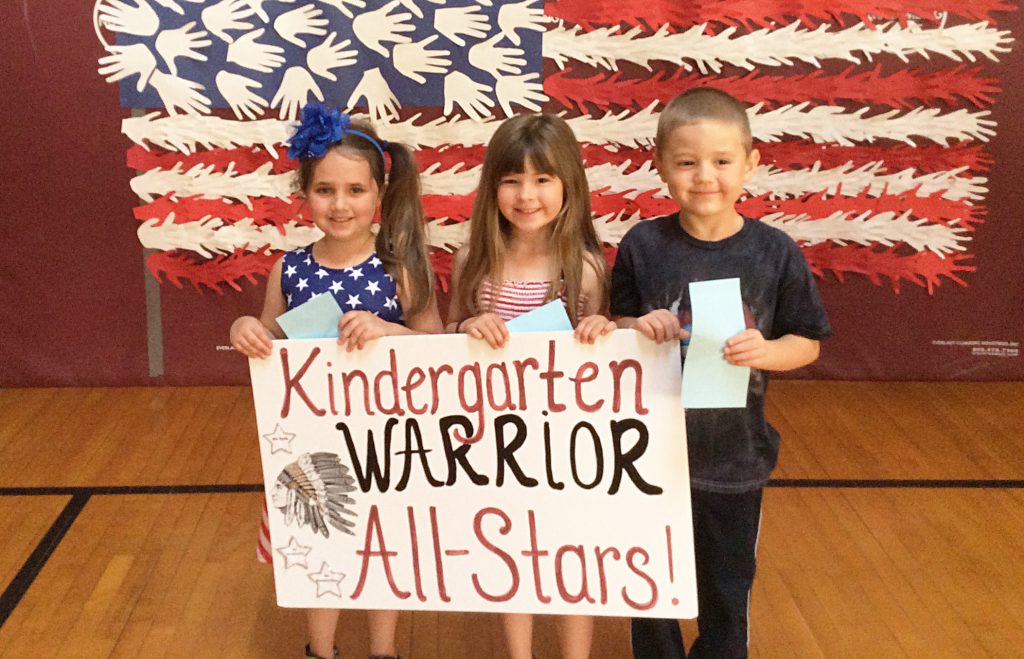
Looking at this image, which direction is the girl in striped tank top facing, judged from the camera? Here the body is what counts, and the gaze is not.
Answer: toward the camera

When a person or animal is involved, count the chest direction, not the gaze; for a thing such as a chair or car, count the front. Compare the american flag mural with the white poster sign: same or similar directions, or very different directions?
same or similar directions

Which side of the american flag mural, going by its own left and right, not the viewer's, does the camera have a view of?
front

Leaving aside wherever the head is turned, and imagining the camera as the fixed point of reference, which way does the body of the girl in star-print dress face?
toward the camera

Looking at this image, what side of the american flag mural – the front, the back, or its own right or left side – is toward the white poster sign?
front

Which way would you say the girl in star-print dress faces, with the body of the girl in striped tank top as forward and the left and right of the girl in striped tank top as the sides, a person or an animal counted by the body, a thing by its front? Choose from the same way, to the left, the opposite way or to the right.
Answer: the same way

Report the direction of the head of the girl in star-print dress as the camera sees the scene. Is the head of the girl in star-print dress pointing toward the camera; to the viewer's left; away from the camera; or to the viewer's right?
toward the camera

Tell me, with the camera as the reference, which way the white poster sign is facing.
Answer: facing the viewer

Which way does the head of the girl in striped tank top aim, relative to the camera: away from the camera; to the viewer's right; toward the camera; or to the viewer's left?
toward the camera

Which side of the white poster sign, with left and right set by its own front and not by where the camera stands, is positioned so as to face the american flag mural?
back
